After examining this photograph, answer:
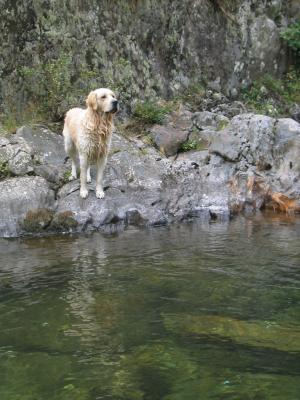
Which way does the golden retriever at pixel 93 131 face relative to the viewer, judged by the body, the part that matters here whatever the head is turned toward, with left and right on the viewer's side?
facing the viewer and to the right of the viewer

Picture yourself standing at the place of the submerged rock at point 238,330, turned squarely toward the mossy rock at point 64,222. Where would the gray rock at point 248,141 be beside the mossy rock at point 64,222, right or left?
right

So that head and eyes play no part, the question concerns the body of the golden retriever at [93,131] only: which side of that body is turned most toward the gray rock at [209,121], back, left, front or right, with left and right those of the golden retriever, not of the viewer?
left

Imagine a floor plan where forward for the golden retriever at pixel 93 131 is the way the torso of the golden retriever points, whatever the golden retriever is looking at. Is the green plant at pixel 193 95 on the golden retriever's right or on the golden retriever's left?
on the golden retriever's left

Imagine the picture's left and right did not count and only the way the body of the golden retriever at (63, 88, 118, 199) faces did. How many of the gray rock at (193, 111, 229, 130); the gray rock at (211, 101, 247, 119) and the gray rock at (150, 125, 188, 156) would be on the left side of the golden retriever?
3

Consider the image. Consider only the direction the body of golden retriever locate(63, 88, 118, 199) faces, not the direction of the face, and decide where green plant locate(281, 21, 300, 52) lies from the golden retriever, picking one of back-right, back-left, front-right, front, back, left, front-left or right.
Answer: left

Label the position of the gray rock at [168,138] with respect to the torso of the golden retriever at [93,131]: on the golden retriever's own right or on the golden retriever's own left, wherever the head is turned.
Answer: on the golden retriever's own left

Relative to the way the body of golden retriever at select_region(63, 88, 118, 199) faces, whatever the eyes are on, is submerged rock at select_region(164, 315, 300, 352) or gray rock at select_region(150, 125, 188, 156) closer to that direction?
the submerged rock

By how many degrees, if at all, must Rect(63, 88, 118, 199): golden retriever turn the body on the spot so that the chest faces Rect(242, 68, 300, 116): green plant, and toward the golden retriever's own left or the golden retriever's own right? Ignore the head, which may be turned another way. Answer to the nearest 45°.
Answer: approximately 90° to the golden retriever's own left

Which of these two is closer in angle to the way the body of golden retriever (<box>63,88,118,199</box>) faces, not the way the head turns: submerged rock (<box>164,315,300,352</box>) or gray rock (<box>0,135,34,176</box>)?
the submerged rock

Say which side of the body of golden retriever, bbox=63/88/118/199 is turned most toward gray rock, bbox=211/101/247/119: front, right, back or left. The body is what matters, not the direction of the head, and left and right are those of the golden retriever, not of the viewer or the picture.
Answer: left
